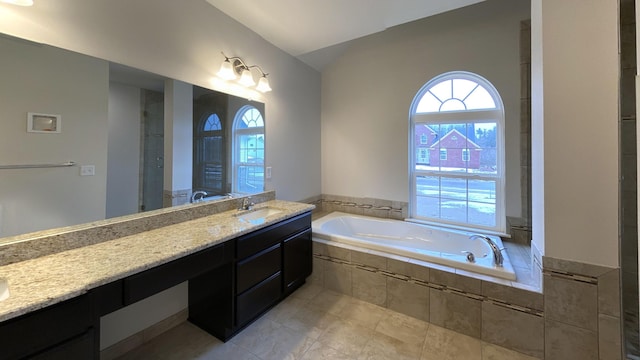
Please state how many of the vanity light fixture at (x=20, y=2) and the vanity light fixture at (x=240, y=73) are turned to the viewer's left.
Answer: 0

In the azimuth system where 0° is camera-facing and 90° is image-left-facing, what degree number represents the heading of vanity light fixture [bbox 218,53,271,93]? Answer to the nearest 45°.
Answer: approximately 315°

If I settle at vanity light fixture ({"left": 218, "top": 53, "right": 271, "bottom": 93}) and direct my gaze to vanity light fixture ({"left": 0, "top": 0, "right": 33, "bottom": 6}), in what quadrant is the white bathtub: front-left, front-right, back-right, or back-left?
back-left

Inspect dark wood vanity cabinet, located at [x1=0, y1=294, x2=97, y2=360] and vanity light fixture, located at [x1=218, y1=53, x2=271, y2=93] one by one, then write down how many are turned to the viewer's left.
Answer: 0

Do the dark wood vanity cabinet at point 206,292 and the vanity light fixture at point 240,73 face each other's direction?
no

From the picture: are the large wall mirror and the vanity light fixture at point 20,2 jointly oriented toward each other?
no

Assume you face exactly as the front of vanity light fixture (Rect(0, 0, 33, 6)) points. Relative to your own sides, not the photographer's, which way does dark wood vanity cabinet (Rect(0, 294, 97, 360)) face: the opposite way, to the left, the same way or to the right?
the same way

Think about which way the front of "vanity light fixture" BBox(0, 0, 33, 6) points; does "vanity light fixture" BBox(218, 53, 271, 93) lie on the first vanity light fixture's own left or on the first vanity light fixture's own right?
on the first vanity light fixture's own left

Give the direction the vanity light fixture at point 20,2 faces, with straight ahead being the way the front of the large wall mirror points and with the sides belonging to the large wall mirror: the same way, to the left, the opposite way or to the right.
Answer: the same way

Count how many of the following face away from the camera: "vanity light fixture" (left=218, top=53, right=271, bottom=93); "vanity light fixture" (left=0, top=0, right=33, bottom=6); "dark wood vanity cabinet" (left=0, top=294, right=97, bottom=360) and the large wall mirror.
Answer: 0

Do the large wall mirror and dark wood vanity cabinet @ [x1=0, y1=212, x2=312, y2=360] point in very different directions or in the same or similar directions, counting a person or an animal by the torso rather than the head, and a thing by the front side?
same or similar directions

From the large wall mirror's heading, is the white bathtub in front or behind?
in front

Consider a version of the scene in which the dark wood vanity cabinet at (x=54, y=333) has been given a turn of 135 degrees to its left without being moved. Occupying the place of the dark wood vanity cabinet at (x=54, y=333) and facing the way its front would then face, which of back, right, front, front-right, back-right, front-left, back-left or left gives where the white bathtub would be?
right

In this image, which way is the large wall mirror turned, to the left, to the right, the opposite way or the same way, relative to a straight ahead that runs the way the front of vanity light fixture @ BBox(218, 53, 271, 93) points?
the same way

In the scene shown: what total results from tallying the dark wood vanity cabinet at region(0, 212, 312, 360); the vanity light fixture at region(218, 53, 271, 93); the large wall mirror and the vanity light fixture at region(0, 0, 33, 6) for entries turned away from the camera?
0

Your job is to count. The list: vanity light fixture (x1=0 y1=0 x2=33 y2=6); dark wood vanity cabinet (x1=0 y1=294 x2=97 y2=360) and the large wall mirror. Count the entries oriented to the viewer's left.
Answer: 0

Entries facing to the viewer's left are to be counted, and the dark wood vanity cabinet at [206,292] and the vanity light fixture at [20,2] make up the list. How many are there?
0
